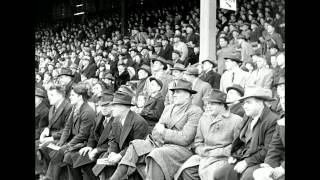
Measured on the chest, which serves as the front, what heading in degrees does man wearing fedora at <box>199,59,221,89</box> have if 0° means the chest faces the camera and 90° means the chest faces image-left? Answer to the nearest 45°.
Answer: approximately 45°

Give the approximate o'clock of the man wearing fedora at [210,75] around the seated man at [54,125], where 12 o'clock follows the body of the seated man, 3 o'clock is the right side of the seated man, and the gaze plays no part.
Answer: The man wearing fedora is roughly at 7 o'clock from the seated man.

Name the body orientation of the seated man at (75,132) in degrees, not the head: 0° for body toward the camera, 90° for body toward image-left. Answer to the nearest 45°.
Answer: approximately 45°

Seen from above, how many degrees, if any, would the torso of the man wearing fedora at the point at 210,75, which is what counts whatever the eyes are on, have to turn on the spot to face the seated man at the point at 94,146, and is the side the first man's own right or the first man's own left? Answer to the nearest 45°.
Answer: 0° — they already face them

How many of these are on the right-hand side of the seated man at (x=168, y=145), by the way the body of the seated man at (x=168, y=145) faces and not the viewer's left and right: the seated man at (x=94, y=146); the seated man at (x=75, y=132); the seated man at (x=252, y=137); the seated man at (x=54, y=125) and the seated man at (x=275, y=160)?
3

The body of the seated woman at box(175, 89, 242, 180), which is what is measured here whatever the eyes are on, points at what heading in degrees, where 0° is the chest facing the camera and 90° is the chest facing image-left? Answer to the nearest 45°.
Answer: approximately 45°

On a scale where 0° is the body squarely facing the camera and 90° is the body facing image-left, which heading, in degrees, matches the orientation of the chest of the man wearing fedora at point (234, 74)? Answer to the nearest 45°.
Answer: approximately 45°

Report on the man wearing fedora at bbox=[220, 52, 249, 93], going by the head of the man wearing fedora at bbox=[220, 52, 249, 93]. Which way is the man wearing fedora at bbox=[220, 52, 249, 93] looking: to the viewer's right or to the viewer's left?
to the viewer's left

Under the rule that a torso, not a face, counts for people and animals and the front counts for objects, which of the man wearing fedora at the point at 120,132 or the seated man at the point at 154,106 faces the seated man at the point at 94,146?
the seated man at the point at 154,106

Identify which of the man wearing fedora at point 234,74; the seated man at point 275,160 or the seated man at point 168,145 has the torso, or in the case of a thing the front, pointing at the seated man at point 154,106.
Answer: the man wearing fedora
